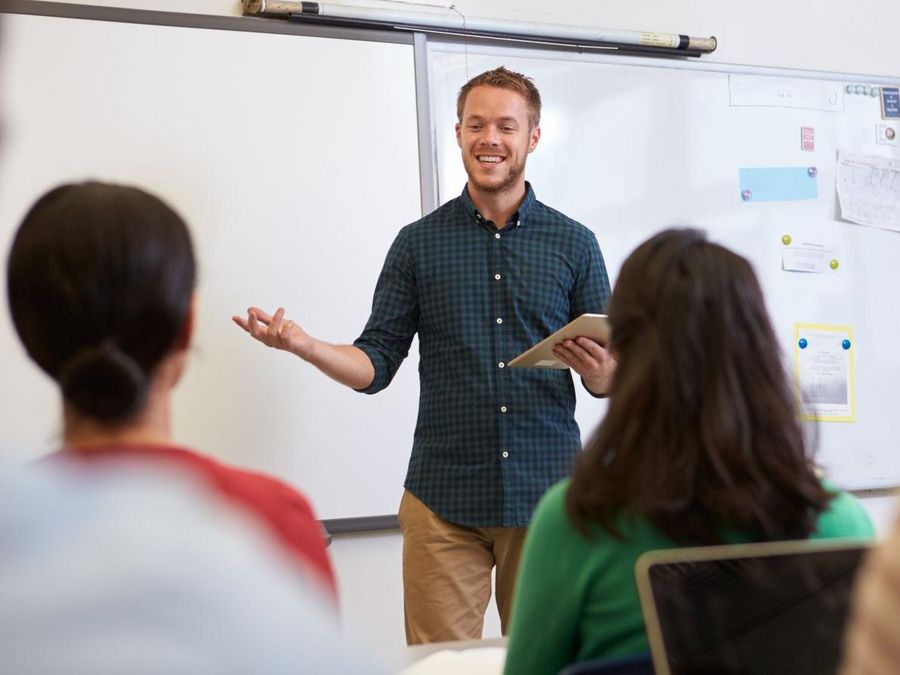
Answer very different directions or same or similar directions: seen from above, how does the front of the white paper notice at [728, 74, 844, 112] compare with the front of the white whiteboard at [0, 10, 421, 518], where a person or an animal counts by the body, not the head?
same or similar directions

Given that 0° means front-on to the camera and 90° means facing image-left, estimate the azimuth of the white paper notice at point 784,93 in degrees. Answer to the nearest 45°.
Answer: approximately 0°

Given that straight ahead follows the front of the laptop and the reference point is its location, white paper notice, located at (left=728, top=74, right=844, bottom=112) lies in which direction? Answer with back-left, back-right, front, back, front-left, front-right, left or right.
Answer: back

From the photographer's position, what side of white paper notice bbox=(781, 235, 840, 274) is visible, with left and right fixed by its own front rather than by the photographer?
front

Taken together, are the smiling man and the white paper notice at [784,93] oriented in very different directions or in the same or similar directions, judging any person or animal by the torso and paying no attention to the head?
same or similar directions

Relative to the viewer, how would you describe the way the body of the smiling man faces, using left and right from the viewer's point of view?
facing the viewer

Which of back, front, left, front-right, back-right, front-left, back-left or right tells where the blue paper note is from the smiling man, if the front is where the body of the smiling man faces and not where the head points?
back-left

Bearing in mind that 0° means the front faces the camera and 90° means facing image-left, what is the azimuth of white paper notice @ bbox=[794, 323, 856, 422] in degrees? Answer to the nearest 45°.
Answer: approximately 0°

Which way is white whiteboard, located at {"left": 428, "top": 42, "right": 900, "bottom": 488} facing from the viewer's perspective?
toward the camera

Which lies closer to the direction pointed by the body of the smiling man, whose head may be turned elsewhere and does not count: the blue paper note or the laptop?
the laptop

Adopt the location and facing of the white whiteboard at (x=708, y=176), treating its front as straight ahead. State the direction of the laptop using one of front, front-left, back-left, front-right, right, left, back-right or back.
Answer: front

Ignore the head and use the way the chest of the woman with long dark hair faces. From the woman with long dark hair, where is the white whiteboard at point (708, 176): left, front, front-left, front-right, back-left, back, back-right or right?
front

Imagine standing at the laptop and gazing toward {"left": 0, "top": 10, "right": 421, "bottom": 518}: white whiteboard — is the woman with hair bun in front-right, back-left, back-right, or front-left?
front-left

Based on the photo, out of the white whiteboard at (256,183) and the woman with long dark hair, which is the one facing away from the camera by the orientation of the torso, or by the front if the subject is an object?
the woman with long dark hair

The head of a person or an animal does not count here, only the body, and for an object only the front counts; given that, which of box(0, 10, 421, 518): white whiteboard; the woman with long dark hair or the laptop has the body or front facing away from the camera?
the woman with long dark hair

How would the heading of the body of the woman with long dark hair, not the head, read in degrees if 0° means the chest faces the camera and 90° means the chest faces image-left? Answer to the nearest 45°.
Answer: approximately 180°

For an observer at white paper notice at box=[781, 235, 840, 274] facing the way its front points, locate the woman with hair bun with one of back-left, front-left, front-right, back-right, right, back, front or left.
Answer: front

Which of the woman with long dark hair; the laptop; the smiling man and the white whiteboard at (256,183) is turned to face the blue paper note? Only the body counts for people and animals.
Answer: the woman with long dark hair
